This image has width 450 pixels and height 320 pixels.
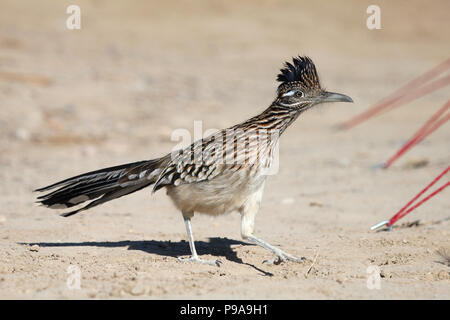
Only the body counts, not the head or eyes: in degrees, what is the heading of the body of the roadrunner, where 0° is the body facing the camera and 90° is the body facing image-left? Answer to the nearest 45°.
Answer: approximately 270°
